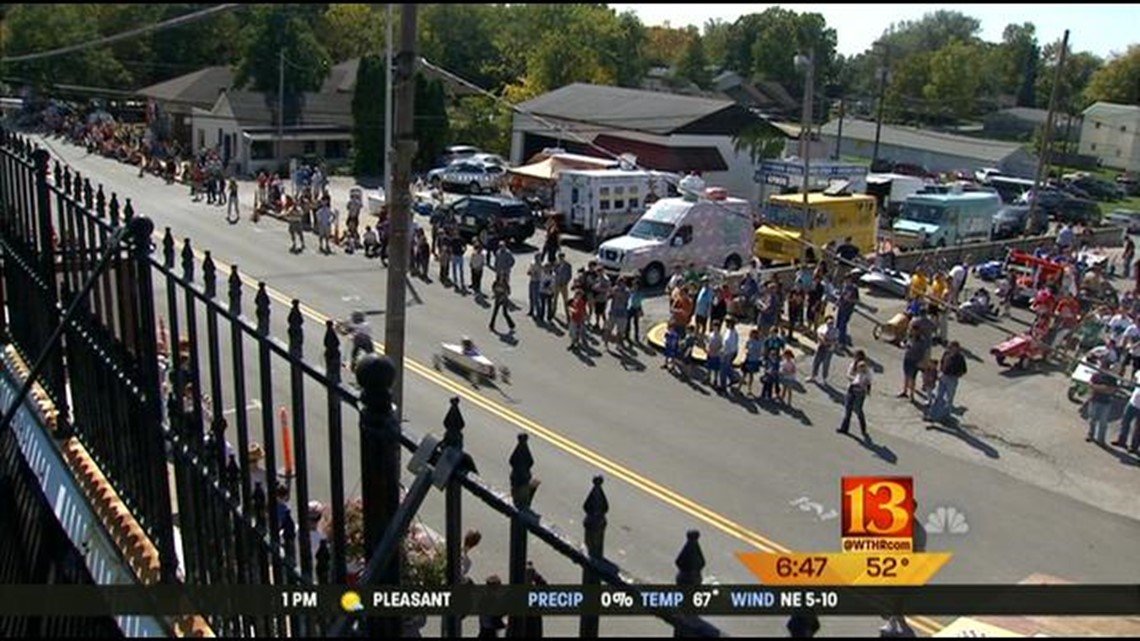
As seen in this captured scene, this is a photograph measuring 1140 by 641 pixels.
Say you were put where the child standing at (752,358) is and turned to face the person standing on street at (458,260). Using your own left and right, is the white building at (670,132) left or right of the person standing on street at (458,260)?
right

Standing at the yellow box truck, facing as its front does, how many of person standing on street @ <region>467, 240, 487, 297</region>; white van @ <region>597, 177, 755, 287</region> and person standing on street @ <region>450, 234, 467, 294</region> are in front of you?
3

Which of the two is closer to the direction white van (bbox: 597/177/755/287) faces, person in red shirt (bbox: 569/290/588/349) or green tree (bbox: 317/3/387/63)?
the person in red shirt

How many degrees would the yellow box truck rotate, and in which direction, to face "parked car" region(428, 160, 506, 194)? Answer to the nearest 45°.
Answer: approximately 90° to its right

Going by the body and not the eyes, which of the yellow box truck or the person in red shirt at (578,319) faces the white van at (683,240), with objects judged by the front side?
the yellow box truck

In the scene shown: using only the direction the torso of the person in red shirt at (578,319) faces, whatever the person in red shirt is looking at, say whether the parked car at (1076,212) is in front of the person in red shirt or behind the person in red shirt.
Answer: behind

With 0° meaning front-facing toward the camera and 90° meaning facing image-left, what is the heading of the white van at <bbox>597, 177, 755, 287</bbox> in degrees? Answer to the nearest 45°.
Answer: approximately 45°

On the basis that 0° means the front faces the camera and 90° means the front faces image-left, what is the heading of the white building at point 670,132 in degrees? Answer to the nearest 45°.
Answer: approximately 45°

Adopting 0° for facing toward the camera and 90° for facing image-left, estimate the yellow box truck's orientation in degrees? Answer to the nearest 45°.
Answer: approximately 45°

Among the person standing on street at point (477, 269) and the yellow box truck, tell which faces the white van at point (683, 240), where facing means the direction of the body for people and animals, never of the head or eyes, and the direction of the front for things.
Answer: the yellow box truck

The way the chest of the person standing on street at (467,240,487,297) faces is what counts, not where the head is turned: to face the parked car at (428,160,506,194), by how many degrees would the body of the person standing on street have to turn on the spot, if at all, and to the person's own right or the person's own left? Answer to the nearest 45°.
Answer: approximately 135° to the person's own right
